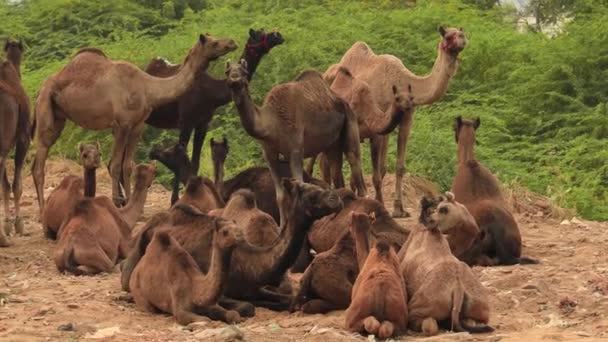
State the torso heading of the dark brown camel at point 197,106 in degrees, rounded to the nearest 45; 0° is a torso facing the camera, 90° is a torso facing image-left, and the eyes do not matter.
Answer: approximately 270°

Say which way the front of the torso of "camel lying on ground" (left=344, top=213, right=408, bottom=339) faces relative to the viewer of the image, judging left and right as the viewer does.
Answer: facing away from the viewer

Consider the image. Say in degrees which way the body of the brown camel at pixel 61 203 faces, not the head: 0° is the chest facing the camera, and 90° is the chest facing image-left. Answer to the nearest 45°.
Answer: approximately 315°

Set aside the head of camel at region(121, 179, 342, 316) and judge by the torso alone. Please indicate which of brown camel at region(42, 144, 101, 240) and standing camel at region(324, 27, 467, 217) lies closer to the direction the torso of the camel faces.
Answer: the standing camel

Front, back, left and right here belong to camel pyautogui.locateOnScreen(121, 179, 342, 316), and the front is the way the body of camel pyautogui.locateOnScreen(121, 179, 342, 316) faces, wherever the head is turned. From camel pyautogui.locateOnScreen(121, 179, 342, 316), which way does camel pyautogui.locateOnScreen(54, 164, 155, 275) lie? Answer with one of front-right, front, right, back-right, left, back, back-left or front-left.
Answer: back-left

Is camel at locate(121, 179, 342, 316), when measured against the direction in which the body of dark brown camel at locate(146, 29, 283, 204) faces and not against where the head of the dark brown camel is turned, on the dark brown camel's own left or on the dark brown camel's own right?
on the dark brown camel's own right

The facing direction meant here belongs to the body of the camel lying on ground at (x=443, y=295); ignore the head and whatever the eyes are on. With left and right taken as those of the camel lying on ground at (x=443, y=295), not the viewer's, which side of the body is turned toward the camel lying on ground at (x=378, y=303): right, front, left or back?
left

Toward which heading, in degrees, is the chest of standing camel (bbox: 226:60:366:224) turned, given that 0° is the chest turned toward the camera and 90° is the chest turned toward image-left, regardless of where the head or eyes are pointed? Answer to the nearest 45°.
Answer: approximately 45°

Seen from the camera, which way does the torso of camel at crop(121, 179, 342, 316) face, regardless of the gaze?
to the viewer's right

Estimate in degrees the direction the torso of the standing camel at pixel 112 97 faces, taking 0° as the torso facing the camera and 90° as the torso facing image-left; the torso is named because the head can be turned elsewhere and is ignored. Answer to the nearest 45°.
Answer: approximately 270°
